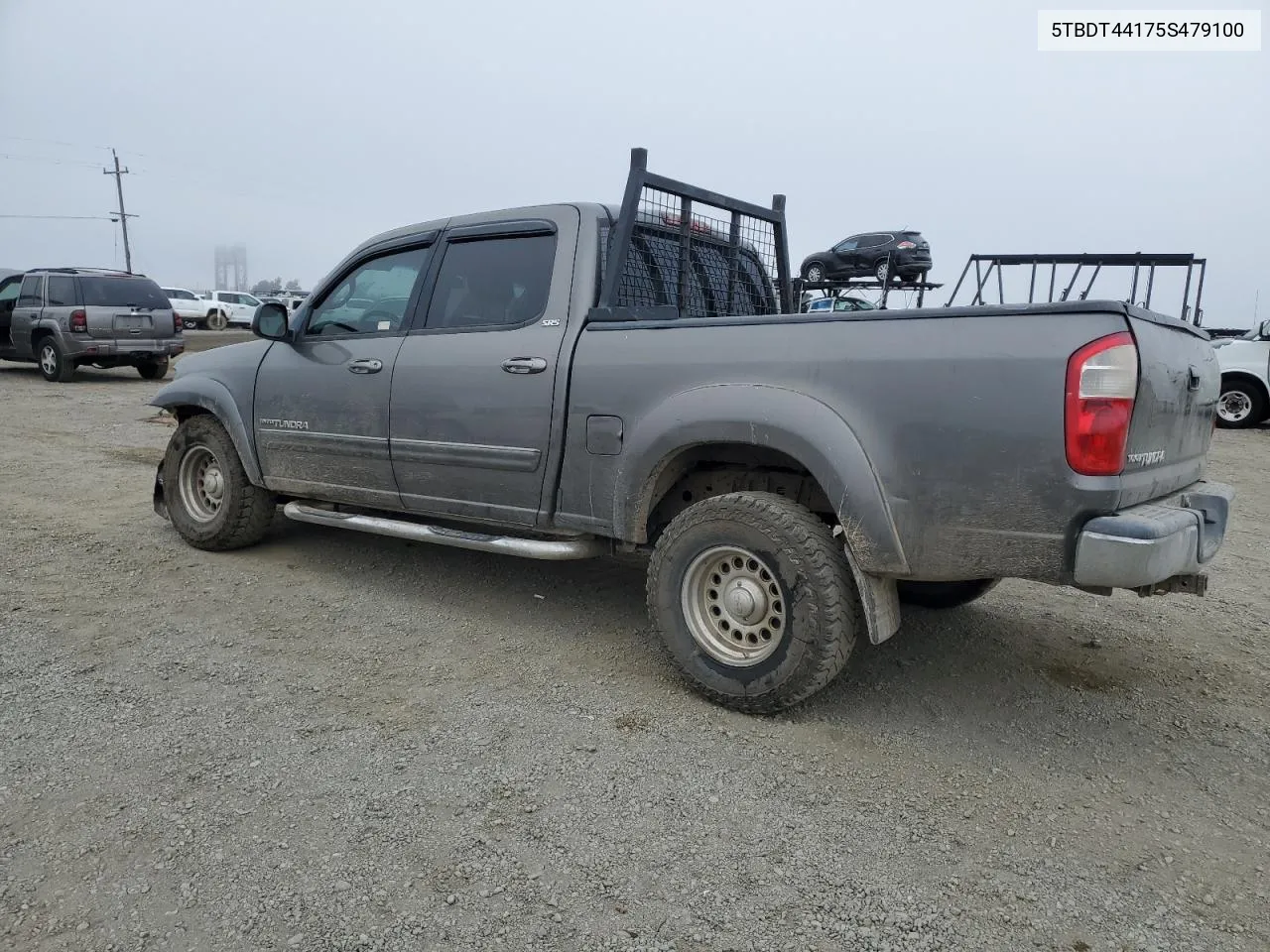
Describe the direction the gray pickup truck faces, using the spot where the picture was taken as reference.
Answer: facing away from the viewer and to the left of the viewer

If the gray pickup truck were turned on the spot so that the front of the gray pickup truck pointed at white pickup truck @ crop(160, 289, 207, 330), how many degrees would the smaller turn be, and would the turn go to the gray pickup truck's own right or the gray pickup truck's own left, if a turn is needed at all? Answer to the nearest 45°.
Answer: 0° — it already faces it

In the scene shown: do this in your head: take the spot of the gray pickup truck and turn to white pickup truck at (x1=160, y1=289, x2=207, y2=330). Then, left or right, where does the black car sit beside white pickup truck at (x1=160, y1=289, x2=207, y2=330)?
right

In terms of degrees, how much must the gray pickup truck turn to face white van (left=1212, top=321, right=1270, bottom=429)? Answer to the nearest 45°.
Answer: approximately 90° to its right

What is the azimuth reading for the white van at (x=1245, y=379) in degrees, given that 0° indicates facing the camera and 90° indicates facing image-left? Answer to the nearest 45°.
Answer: approximately 90°
